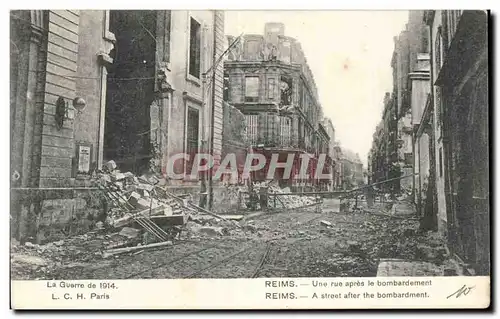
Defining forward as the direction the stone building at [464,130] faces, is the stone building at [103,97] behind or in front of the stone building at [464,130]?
in front

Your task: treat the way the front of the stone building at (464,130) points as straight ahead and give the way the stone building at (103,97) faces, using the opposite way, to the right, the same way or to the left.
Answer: the opposite way

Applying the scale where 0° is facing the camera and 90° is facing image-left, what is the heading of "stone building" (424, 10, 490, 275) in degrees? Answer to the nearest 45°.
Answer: approximately 90°

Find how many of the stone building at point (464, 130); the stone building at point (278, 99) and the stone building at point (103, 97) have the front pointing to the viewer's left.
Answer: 1

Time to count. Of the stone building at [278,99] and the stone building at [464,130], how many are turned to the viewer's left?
1
